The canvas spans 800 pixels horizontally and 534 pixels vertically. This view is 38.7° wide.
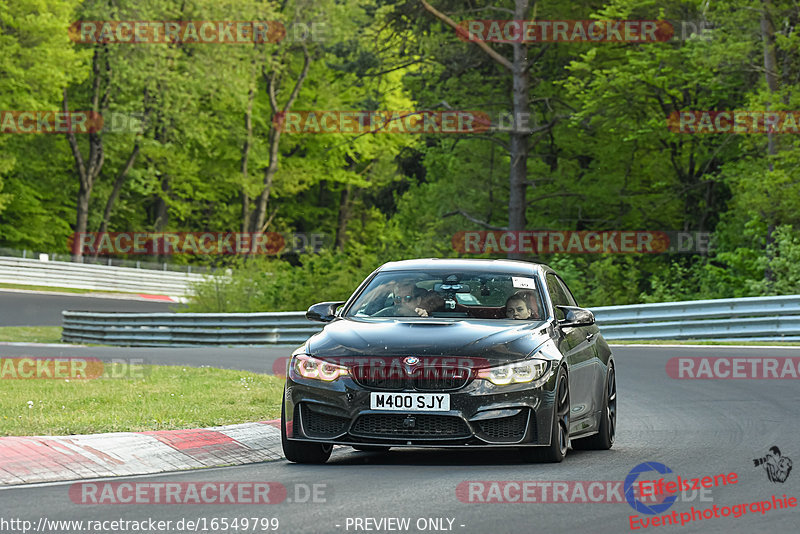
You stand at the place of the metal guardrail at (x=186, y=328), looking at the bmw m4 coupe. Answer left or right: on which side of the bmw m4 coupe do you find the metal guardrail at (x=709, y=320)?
left

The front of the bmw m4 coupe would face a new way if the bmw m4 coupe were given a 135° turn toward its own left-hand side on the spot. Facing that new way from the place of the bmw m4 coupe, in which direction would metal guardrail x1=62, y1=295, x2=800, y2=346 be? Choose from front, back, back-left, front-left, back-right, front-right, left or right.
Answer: front-left

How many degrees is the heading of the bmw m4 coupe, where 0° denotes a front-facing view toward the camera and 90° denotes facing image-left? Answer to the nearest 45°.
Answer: approximately 0°

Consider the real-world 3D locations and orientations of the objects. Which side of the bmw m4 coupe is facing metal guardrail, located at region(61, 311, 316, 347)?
back

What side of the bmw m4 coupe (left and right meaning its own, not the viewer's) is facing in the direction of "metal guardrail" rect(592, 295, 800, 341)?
back
